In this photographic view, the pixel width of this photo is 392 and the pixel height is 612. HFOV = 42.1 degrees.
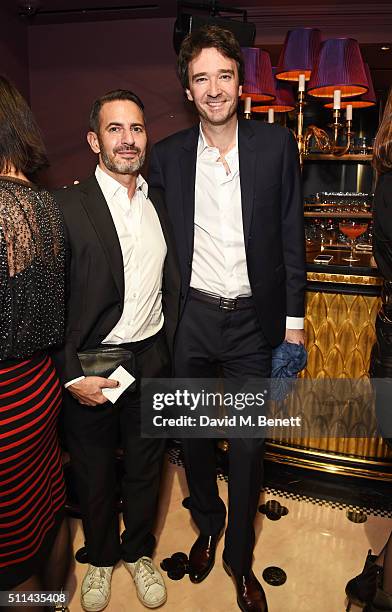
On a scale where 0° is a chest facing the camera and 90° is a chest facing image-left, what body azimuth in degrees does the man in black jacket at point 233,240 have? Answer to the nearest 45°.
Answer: approximately 0°

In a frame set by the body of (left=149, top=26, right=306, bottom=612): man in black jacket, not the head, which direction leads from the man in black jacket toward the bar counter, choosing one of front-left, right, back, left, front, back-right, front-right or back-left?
back-left

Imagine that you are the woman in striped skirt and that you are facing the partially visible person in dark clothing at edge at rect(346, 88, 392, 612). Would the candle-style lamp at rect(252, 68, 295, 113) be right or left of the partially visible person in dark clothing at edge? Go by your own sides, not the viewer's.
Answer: left

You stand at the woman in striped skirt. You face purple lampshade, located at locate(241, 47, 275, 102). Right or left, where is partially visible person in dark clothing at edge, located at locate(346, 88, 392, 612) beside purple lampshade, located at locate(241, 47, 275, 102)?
right

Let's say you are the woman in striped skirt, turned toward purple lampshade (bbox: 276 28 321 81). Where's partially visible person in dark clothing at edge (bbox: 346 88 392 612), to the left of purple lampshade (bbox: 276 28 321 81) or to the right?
right

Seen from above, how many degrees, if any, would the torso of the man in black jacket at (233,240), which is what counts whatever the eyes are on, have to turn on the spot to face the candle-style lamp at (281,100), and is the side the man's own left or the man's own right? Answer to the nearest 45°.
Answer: approximately 180°

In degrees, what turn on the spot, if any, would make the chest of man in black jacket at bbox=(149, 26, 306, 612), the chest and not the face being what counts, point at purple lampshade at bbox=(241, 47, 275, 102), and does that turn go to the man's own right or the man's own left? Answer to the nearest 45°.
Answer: approximately 180°

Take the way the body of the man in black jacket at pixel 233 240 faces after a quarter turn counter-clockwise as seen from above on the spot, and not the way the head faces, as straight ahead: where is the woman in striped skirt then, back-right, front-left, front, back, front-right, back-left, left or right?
back-right

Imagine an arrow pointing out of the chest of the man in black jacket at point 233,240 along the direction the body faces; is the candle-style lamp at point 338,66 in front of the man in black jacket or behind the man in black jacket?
behind

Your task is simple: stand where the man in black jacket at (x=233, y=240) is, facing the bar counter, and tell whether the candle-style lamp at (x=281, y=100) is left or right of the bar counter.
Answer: left
